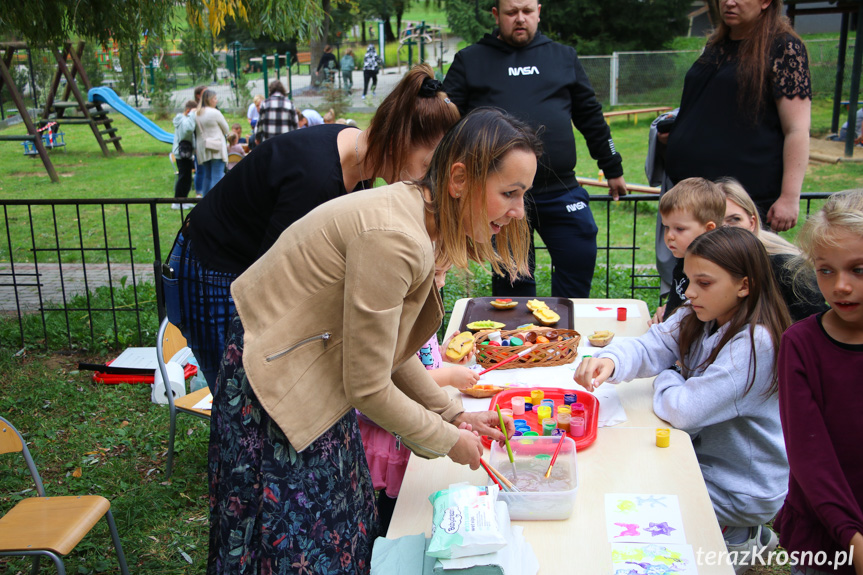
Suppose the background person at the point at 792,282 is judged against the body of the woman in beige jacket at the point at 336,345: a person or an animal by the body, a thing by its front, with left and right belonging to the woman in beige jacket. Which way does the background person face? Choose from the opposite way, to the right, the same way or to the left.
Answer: the opposite way

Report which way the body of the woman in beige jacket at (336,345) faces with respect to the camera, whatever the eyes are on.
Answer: to the viewer's right

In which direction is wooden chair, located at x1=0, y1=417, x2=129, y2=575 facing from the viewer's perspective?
to the viewer's right

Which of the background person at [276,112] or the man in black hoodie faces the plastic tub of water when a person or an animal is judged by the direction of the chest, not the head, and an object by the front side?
the man in black hoodie

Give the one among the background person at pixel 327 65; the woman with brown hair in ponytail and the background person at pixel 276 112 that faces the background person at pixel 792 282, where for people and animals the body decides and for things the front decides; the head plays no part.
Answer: the woman with brown hair in ponytail

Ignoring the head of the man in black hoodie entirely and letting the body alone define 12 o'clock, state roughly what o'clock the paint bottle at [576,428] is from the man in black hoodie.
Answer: The paint bottle is roughly at 12 o'clock from the man in black hoodie.

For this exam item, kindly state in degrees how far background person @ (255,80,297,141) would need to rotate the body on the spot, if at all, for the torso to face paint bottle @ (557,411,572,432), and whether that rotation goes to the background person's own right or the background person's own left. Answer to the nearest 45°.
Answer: approximately 180°

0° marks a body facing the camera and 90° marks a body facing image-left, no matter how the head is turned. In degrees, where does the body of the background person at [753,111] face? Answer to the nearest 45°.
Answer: approximately 45°
